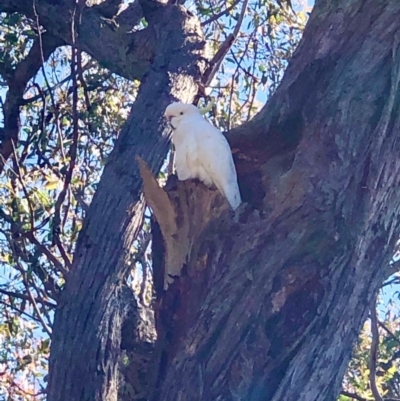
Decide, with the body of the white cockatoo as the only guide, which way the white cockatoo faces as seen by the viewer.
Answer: to the viewer's left
